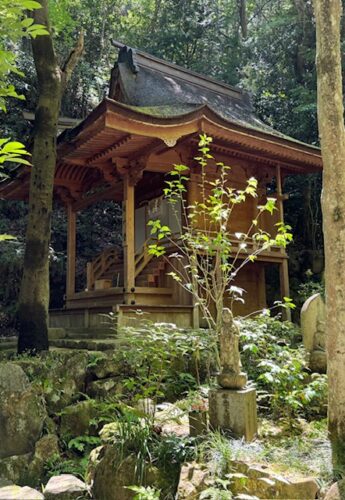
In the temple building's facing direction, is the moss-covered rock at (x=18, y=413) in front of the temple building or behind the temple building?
in front

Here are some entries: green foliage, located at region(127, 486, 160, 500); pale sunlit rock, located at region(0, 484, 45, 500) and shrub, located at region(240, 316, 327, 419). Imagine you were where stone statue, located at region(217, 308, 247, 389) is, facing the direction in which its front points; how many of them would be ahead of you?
2

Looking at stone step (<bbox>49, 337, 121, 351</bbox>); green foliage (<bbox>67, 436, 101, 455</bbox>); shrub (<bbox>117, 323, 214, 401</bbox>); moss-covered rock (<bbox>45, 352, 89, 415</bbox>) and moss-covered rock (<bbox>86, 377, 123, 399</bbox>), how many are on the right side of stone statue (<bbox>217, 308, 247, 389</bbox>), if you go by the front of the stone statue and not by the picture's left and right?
5

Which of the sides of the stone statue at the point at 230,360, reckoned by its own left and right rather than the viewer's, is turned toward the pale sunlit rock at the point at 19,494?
front

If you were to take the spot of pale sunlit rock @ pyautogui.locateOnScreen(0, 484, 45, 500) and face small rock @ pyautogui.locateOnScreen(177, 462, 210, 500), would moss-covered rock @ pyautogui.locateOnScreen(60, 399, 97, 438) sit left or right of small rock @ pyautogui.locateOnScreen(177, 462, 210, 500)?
left

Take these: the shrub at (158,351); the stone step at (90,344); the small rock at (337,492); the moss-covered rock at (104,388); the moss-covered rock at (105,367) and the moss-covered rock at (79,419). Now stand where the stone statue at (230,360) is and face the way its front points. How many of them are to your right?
5

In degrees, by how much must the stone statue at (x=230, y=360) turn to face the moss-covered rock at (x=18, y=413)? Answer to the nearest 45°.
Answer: approximately 45° to its right

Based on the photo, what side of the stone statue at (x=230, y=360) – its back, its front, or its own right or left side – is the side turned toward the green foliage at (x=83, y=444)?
right

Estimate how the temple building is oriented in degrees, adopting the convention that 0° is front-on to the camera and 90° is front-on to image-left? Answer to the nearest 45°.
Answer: approximately 45°

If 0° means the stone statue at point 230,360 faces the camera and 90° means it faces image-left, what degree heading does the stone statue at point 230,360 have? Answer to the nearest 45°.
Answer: approximately 45°

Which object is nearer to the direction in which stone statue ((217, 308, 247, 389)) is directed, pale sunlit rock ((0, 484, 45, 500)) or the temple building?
the pale sunlit rock

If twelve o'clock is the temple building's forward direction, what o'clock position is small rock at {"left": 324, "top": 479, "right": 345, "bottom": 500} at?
The small rock is roughly at 10 o'clock from the temple building.

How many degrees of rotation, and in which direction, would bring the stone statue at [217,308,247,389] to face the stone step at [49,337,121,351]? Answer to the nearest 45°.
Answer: approximately 90° to its right

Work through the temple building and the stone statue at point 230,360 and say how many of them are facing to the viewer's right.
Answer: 0

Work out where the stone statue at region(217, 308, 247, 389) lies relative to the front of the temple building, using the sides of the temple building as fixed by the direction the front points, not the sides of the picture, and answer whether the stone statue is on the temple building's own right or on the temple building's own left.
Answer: on the temple building's own left

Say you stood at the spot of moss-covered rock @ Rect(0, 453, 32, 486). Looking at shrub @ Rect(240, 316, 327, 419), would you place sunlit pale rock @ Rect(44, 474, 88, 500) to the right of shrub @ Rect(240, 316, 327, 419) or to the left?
right

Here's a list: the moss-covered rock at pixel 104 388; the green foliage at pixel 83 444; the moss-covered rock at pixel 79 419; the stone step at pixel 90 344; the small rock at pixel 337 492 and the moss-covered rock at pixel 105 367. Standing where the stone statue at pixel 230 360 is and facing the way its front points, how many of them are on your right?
5

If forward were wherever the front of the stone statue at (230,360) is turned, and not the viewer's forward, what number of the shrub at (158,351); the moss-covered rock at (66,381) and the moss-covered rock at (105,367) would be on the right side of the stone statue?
3

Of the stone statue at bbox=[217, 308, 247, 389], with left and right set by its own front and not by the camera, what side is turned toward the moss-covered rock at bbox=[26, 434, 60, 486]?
right
